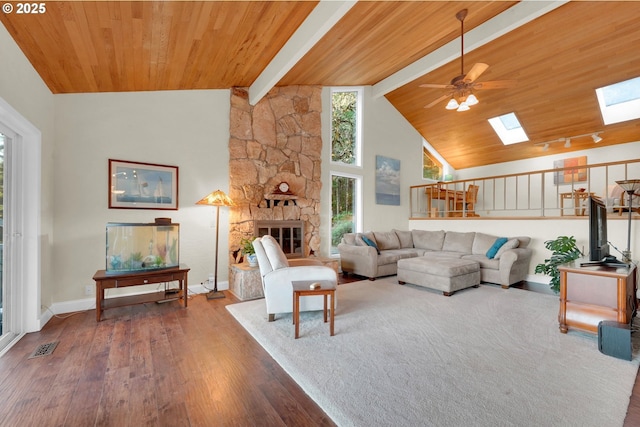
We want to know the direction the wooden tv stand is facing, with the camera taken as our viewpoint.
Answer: facing the viewer and to the left of the viewer

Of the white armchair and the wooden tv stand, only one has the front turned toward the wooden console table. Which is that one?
the wooden tv stand

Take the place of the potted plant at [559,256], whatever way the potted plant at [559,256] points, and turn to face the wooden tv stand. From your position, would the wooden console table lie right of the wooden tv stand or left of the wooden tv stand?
right

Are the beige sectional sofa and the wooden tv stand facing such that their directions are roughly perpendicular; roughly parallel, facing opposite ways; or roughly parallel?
roughly perpendicular

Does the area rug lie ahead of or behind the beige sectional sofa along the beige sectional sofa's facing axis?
ahead

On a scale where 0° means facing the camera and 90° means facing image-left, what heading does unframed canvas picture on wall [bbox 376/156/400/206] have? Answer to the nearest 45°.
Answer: approximately 315°

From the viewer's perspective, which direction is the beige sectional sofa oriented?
toward the camera

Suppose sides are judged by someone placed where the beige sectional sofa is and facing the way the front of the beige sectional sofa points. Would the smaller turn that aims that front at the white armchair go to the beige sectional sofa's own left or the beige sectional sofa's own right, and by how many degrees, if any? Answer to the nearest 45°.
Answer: approximately 45° to the beige sectional sofa's own right

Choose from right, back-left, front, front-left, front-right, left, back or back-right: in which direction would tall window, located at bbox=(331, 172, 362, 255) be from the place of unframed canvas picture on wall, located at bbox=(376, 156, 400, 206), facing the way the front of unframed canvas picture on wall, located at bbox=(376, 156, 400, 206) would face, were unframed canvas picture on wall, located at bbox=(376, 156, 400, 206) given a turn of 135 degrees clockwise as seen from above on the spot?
front-left

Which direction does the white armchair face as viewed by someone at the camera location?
facing to the right of the viewer
